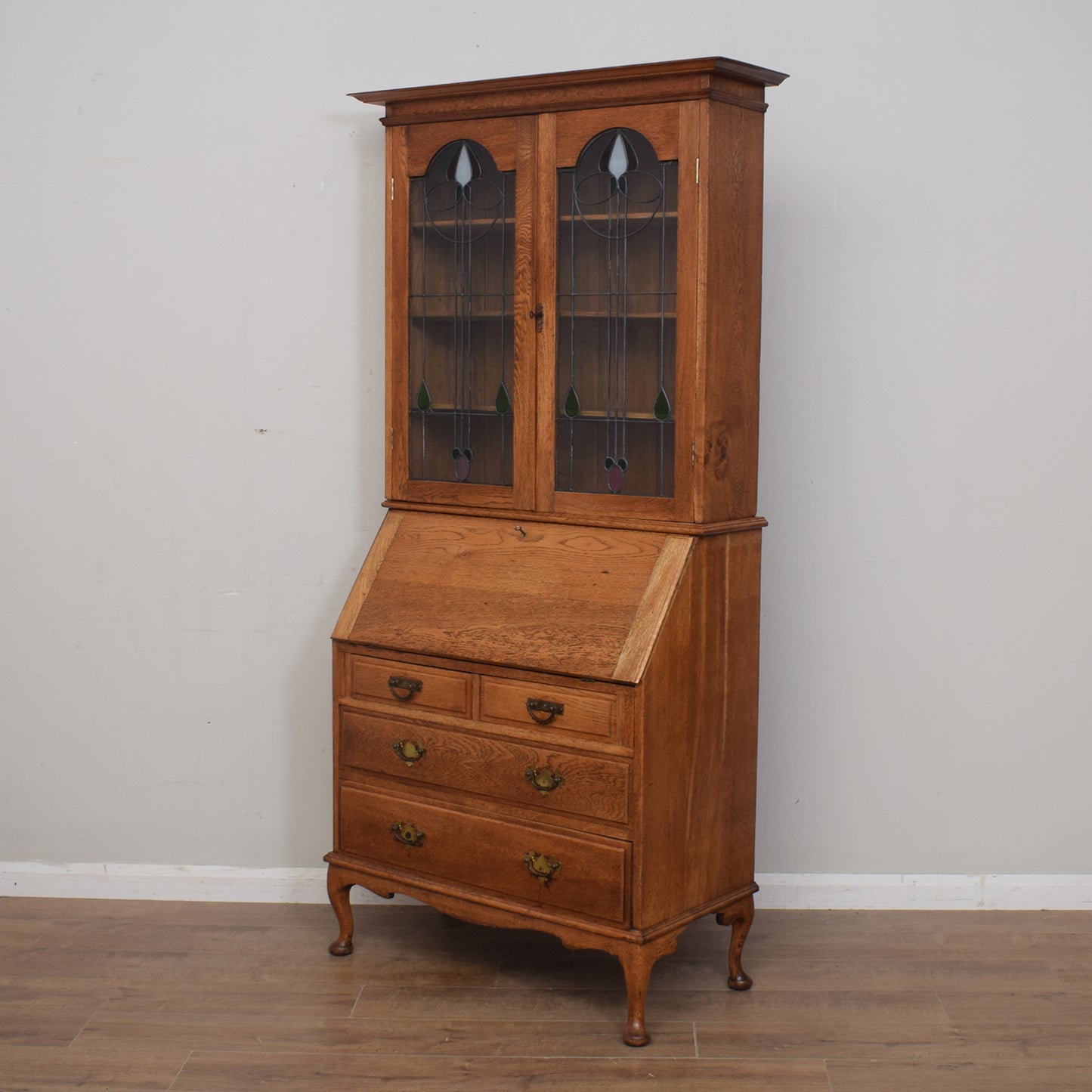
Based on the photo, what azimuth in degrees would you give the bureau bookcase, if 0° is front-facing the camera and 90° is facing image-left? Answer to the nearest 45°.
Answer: approximately 45°
